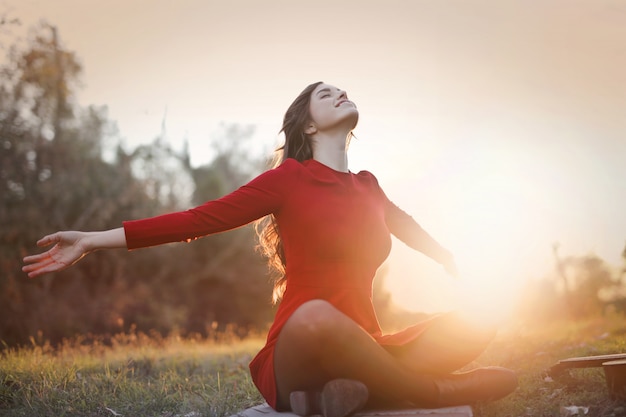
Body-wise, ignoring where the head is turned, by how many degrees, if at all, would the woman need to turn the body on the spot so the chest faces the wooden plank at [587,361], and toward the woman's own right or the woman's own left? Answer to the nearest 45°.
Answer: approximately 45° to the woman's own left

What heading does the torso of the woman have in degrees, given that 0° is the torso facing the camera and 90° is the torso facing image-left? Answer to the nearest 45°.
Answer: approximately 315°

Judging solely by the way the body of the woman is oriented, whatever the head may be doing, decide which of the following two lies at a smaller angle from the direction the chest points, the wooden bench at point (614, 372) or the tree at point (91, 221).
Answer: the wooden bench

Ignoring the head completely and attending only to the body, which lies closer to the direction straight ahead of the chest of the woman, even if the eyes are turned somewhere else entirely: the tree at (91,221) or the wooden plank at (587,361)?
the wooden plank

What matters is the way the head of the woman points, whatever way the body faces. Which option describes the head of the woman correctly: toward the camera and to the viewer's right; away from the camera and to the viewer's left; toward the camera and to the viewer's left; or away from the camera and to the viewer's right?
toward the camera and to the viewer's right
